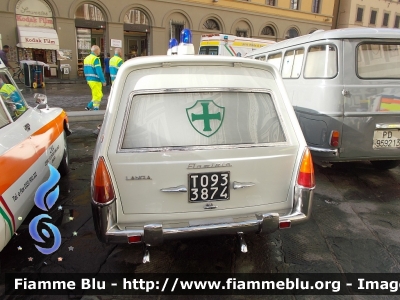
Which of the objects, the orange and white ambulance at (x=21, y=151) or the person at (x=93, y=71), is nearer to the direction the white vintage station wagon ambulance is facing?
the person

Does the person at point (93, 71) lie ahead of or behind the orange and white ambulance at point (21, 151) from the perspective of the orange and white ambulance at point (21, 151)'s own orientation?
ahead

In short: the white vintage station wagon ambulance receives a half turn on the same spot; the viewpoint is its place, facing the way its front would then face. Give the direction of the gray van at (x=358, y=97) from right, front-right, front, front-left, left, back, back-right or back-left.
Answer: back-left

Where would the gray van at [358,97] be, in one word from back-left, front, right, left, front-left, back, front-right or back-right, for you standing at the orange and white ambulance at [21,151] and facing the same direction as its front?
front-right

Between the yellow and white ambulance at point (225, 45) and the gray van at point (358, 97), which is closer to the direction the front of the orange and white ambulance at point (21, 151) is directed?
the yellow and white ambulance

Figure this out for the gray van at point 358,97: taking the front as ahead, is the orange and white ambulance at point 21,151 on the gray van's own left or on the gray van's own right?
on the gray van's own left

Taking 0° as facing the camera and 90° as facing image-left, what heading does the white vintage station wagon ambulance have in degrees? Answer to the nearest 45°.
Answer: approximately 180°

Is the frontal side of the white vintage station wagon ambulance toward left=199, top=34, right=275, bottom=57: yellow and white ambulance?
yes

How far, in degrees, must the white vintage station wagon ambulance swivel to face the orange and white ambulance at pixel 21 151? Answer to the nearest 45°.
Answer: approximately 90° to its left

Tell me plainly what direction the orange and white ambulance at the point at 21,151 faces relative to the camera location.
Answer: facing away from the viewer and to the right of the viewer
